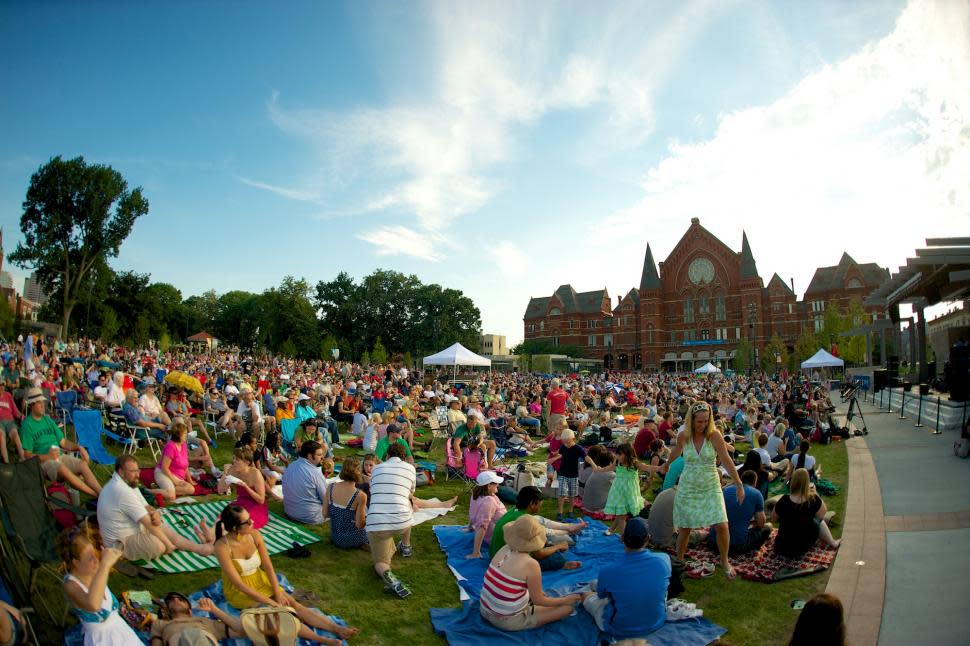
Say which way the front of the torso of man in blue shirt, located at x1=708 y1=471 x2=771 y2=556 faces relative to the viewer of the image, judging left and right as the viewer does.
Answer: facing away from the viewer

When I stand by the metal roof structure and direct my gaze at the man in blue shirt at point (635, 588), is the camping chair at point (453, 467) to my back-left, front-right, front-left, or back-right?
front-right

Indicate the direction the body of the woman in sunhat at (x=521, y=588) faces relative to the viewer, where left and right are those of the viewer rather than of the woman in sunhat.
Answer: facing away from the viewer and to the right of the viewer

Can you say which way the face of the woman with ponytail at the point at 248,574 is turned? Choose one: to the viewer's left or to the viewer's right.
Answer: to the viewer's right

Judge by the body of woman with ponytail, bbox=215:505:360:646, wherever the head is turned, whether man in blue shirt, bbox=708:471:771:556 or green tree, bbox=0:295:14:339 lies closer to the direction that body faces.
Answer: the man in blue shirt

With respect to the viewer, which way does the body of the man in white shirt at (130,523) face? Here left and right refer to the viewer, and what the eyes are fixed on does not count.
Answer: facing to the right of the viewer

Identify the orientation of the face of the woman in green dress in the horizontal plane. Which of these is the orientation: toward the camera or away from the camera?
toward the camera

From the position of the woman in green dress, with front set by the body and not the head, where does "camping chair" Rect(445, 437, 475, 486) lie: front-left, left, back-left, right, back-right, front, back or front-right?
back-right

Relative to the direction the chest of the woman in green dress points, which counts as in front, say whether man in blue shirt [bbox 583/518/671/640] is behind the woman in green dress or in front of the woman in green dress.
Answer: in front

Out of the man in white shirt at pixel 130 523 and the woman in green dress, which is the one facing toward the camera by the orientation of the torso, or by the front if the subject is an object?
the woman in green dress

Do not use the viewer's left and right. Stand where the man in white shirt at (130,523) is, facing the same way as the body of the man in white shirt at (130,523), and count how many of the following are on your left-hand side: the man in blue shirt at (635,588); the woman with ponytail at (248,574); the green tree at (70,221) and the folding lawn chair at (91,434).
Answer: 2

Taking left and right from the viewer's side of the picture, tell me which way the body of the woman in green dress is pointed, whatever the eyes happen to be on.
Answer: facing the viewer

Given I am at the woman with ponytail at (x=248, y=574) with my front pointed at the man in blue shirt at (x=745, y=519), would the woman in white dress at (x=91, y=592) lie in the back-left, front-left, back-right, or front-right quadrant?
back-right

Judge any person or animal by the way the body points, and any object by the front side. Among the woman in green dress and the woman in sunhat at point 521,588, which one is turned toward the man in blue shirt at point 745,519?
the woman in sunhat

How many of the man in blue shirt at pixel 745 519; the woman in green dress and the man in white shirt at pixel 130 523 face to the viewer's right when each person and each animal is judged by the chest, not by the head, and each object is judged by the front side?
1

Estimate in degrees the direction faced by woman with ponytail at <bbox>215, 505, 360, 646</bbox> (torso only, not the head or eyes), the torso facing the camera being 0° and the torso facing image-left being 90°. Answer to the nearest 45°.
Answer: approximately 315°

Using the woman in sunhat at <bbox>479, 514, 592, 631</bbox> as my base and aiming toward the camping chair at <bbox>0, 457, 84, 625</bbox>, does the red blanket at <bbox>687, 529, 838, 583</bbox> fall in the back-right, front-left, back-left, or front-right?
back-right

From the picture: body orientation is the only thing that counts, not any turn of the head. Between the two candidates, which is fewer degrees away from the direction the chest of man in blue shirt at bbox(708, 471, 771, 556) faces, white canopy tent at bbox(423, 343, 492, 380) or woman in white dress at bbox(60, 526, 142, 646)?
the white canopy tent
